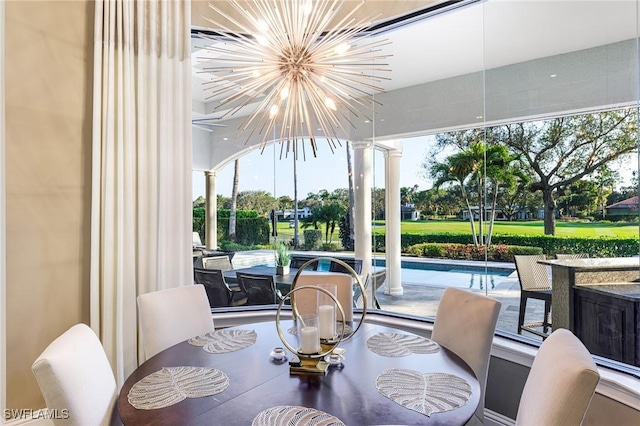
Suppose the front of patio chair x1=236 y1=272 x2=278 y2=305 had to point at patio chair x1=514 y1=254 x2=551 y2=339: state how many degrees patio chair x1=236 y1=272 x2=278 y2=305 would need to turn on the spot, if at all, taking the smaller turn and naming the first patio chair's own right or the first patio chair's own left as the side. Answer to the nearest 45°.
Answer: approximately 135° to the first patio chair's own right

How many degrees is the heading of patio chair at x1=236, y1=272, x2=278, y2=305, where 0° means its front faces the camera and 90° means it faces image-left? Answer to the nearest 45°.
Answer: approximately 180°

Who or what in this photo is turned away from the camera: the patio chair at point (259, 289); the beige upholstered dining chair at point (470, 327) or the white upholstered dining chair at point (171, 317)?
the patio chair

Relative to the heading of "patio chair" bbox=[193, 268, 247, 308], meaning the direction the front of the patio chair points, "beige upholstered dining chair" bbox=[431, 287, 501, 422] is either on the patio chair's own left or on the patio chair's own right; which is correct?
on the patio chair's own right

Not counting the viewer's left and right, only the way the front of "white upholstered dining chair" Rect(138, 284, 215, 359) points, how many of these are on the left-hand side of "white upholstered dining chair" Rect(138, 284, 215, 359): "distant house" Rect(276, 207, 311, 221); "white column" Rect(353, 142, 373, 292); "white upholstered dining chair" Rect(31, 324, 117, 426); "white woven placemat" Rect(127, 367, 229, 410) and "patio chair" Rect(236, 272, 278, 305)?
3

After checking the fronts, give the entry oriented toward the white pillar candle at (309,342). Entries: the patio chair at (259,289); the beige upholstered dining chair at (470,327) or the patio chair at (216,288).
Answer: the beige upholstered dining chair

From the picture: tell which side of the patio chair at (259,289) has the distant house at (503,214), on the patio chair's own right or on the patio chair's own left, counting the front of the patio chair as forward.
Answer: on the patio chair's own right

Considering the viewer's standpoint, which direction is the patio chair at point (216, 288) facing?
facing away from the viewer and to the right of the viewer

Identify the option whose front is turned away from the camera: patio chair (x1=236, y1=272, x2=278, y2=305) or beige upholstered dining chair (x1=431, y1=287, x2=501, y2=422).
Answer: the patio chair

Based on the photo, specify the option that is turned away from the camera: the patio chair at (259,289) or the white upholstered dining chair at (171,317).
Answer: the patio chair

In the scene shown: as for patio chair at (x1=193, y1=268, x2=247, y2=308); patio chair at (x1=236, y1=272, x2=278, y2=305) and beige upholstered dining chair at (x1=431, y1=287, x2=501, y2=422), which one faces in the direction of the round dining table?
the beige upholstered dining chair
